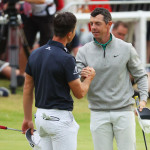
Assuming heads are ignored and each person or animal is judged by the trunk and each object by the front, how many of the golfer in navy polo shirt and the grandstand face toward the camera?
1

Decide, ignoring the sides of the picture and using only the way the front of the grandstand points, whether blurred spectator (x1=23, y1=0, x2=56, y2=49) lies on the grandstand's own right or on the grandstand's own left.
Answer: on the grandstand's own right

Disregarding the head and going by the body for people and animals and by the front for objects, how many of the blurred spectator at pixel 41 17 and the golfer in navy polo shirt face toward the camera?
1

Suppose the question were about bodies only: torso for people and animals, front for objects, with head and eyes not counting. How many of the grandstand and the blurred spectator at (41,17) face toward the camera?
2

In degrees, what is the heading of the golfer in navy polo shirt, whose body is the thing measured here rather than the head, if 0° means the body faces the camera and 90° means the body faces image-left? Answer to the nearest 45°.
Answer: approximately 225°

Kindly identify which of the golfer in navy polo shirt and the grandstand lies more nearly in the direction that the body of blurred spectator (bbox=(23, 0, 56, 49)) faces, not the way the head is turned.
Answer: the golfer in navy polo shirt

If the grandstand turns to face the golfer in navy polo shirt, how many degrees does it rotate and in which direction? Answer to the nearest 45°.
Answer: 0° — it already faces them

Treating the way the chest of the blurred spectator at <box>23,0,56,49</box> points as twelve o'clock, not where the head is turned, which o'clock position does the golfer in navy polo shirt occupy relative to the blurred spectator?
The golfer in navy polo shirt is roughly at 12 o'clock from the blurred spectator.

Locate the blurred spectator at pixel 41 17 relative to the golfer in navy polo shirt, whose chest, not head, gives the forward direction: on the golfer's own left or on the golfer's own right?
on the golfer's own left

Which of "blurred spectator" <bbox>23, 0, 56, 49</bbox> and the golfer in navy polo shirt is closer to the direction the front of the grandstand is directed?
the golfer in navy polo shirt

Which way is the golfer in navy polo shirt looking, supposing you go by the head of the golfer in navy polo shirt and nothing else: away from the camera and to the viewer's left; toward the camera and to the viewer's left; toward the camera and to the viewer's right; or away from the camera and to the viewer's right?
away from the camera and to the viewer's right
